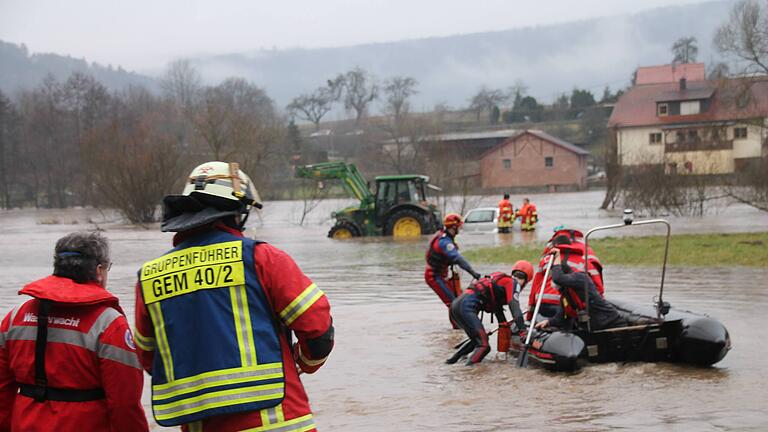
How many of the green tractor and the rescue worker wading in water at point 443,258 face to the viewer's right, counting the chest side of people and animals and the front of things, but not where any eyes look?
1

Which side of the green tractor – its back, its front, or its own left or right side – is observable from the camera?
left

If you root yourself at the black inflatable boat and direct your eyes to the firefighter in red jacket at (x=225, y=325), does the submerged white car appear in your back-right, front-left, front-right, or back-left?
back-right

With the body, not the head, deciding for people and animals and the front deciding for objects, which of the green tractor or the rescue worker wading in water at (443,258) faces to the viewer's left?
the green tractor

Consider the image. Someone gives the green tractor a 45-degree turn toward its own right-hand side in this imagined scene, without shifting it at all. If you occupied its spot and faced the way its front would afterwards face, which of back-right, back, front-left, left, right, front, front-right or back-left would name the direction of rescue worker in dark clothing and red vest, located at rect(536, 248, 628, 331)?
back-left

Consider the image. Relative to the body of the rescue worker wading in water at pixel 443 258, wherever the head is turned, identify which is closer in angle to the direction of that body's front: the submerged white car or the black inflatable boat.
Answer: the black inflatable boat

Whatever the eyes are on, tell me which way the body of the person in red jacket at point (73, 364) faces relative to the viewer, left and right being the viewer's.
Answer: facing away from the viewer and to the right of the viewer

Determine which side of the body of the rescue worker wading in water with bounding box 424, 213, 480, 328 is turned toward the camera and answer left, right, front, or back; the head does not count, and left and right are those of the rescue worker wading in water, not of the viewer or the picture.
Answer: right

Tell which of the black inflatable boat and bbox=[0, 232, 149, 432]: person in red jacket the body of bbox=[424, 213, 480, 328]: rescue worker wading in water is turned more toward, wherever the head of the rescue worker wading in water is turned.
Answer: the black inflatable boat

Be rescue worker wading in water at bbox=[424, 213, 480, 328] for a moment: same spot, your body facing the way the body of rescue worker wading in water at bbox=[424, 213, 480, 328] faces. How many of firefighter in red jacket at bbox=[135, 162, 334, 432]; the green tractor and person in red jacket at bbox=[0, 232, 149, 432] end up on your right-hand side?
2

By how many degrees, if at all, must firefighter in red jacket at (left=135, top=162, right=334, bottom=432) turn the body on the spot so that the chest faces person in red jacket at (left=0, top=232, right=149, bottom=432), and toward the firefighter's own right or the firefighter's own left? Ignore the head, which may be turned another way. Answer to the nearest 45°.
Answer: approximately 90° to the firefighter's own left

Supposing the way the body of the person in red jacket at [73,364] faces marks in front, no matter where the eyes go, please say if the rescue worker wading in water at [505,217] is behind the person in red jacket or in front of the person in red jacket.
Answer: in front

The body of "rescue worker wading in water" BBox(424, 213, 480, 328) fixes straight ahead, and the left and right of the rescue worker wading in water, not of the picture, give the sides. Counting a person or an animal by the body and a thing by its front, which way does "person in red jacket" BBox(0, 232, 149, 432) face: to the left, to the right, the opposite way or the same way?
to the left

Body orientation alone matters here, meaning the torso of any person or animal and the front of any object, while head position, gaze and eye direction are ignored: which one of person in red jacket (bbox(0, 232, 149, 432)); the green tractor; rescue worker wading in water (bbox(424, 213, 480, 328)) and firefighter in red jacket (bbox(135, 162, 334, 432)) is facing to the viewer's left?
the green tractor

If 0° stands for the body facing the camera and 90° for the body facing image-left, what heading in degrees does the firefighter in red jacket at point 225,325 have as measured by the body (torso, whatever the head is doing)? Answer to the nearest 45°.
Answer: approximately 225°

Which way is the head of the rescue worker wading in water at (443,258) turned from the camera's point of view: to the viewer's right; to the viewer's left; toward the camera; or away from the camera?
to the viewer's right

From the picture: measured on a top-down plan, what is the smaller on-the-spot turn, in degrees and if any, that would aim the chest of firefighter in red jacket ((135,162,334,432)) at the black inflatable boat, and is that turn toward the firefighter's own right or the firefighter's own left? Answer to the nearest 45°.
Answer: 0° — they already face it
